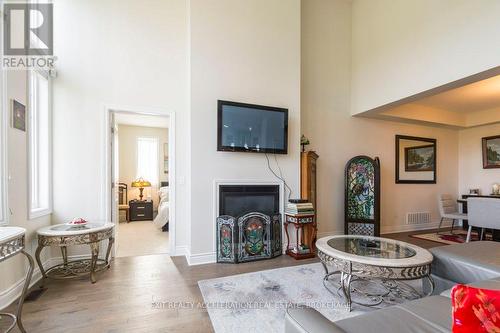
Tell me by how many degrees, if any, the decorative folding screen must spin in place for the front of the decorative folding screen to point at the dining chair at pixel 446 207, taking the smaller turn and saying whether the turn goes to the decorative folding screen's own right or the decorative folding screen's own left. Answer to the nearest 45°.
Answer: approximately 135° to the decorative folding screen's own left

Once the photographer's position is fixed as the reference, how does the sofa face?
facing away from the viewer and to the left of the viewer

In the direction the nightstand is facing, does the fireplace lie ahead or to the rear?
ahead

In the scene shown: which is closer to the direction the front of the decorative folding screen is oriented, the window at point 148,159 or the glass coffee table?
the glass coffee table

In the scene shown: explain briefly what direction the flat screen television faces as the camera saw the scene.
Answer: facing the viewer and to the right of the viewer

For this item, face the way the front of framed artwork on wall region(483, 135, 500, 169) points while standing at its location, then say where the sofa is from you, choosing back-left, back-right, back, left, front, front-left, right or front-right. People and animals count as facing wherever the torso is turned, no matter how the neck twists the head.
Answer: front-left
